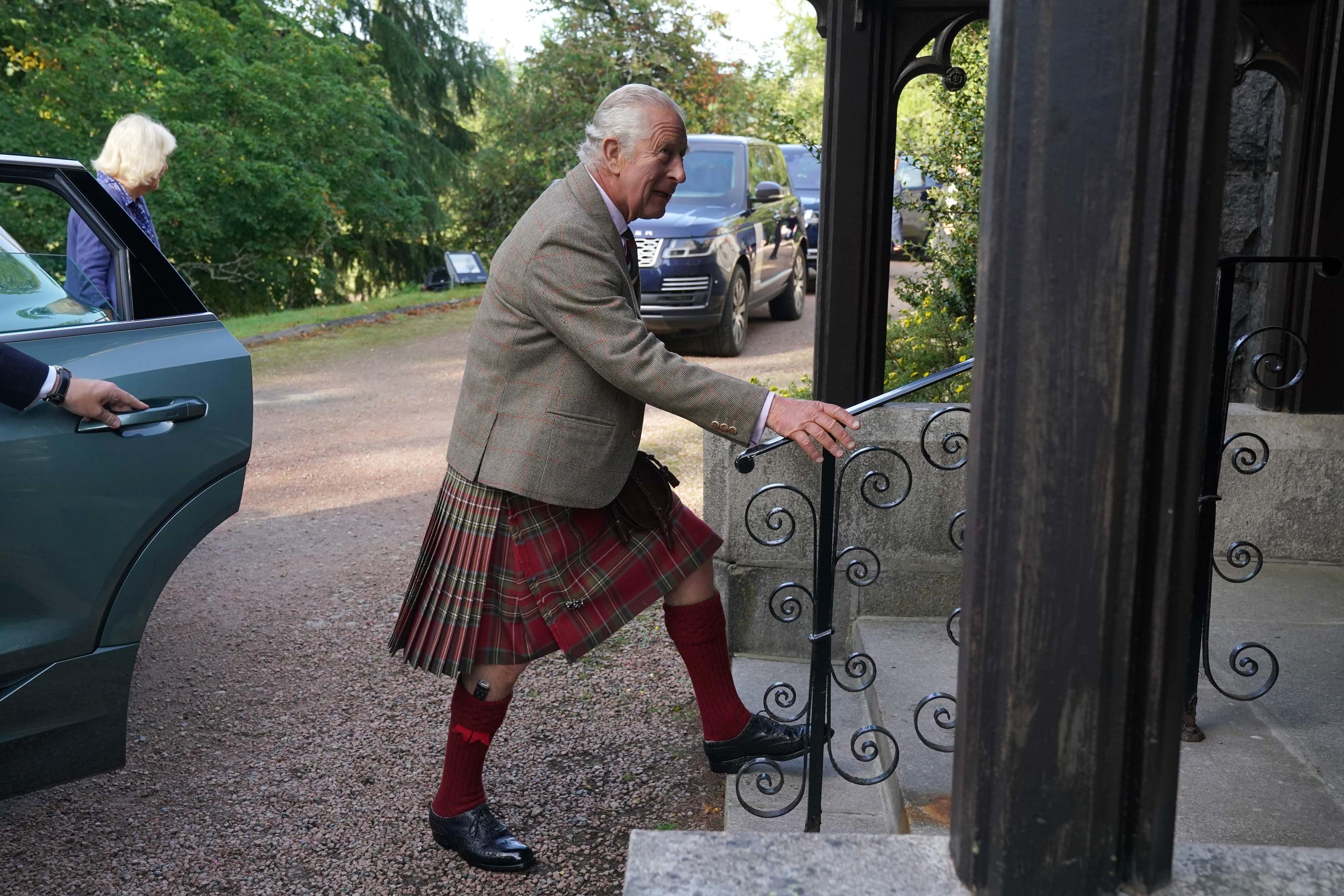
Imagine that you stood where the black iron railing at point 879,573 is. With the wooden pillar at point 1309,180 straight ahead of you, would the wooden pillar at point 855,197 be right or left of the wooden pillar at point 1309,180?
left

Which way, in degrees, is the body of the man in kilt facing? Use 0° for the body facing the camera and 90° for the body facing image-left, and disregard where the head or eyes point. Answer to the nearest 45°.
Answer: approximately 270°

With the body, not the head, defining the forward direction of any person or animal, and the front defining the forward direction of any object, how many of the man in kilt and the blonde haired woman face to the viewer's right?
2

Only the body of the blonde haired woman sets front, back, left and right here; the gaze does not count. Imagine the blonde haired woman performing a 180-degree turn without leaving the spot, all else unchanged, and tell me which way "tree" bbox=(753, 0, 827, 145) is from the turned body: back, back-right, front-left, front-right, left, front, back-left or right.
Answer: back-right

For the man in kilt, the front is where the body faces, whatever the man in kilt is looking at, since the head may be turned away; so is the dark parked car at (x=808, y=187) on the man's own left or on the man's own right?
on the man's own left

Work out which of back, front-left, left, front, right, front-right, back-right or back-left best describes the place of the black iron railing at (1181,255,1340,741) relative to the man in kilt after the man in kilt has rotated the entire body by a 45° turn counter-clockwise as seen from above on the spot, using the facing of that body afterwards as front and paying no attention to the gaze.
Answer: front-right

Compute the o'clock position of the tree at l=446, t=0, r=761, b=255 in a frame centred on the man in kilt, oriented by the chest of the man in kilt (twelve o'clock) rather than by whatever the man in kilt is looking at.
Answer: The tree is roughly at 9 o'clock from the man in kilt.

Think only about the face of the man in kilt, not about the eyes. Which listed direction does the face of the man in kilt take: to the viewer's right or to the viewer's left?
to the viewer's right

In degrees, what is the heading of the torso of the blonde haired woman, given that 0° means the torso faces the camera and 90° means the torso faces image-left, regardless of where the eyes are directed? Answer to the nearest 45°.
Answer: approximately 270°

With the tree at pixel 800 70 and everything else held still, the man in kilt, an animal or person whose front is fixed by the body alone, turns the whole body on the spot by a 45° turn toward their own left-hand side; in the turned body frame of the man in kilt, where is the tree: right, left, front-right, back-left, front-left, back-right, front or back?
front-left

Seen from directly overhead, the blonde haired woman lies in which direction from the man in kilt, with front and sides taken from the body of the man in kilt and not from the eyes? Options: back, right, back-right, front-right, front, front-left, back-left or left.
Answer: back-left
